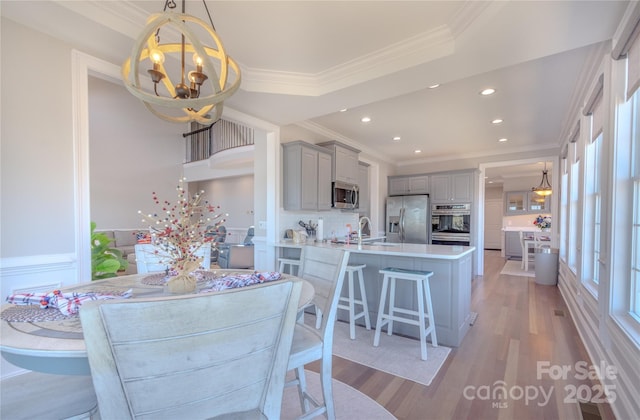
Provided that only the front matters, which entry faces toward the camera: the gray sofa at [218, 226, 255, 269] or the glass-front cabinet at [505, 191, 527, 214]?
the glass-front cabinet

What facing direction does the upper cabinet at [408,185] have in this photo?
toward the camera

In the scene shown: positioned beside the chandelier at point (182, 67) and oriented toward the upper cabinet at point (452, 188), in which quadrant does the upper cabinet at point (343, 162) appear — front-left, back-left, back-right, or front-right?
front-left

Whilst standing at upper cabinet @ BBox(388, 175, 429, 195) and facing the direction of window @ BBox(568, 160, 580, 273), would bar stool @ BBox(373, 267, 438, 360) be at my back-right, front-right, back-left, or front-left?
front-right

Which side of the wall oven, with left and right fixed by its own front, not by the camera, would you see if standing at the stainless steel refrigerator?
right

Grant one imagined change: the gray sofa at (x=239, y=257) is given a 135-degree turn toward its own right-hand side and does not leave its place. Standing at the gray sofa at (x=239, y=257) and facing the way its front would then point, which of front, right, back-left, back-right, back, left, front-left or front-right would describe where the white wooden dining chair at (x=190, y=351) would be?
back-right

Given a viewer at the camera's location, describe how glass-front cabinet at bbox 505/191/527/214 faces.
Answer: facing the viewer

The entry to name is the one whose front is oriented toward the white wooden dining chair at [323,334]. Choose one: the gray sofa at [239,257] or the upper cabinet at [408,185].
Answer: the upper cabinet

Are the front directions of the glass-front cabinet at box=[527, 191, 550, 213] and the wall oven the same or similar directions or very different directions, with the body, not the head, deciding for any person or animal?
same or similar directions

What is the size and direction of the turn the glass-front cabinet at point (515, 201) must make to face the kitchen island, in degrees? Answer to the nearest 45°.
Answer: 0° — it already faces it

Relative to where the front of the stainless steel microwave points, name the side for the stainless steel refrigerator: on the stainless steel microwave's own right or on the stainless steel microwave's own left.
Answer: on the stainless steel microwave's own left

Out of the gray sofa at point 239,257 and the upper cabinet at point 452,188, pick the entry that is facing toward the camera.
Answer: the upper cabinet

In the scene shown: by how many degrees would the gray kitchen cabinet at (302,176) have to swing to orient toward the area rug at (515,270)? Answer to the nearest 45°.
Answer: approximately 90° to its left

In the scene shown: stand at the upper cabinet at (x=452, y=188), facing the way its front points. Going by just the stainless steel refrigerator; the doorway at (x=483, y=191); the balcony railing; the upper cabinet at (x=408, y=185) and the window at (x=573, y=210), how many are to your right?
3

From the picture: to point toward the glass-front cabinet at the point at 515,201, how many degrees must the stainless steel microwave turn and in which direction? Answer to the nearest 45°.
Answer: approximately 90° to its left

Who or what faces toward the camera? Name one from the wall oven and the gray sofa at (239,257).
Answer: the wall oven

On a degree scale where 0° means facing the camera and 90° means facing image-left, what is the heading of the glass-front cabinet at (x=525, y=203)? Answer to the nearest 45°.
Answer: approximately 0°

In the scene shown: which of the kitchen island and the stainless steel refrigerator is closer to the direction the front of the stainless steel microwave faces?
the kitchen island
